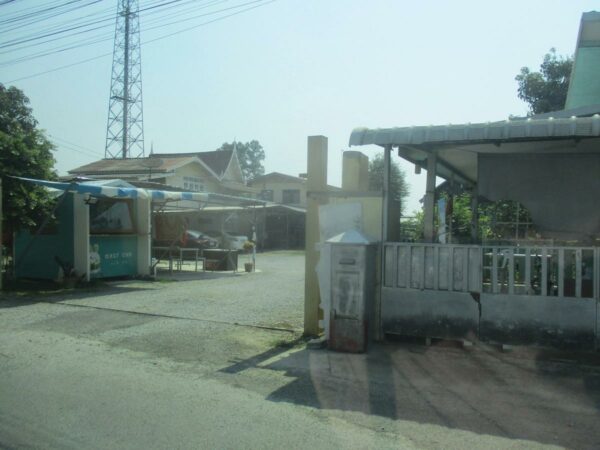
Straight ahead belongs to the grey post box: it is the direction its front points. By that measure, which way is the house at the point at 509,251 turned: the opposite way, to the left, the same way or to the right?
the same way

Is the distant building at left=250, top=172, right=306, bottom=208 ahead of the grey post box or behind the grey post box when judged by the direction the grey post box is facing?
behind

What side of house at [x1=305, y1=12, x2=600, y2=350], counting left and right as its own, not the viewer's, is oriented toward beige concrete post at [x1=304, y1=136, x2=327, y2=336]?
right

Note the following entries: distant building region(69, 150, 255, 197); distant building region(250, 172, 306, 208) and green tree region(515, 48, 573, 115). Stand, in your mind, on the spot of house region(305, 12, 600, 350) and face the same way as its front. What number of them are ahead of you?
0

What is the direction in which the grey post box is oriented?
toward the camera

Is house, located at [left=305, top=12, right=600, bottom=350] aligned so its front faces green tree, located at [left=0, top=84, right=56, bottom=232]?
no

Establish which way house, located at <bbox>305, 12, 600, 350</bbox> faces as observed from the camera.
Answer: facing the viewer

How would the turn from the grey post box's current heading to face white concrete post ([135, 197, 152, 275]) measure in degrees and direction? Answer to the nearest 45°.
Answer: approximately 135° to its right

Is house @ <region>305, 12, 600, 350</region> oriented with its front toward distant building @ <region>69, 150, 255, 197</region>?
no

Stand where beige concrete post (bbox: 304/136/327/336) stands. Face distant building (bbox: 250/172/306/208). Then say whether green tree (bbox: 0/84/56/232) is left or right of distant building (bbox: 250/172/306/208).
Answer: left

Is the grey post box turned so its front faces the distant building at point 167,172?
no

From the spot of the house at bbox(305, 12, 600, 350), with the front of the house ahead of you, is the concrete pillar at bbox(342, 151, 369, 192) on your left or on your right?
on your right

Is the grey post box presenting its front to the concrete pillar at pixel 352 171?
no

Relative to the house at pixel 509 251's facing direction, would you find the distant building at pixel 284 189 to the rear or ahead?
to the rear
